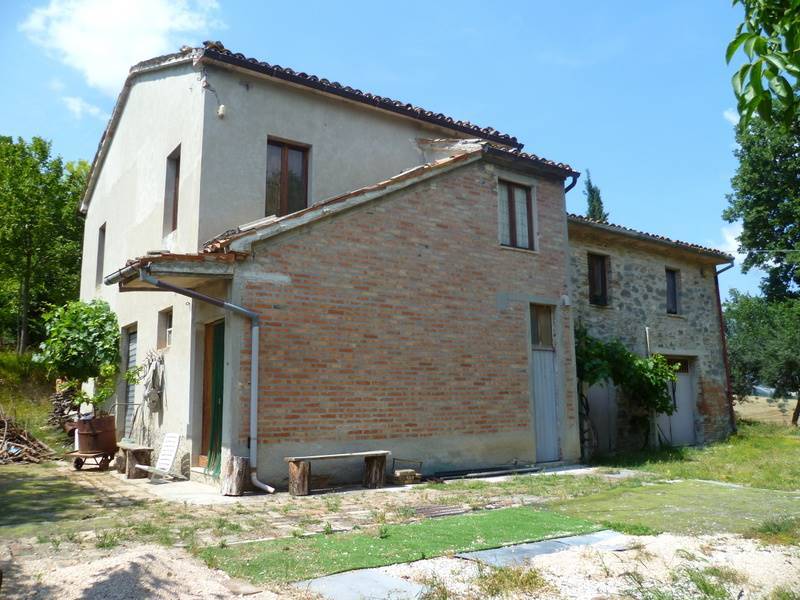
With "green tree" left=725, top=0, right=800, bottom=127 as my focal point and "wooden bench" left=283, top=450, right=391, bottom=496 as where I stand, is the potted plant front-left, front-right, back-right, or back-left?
back-right
